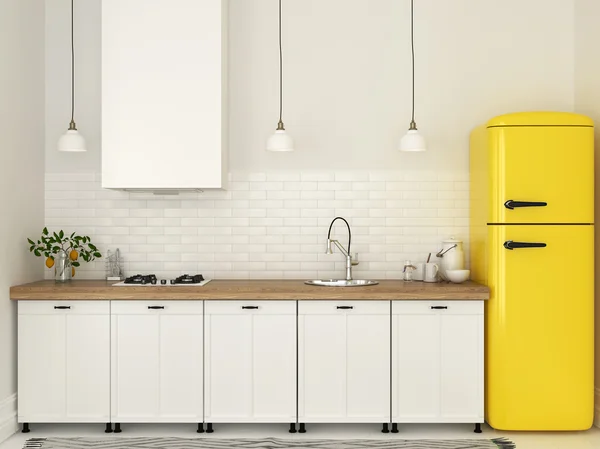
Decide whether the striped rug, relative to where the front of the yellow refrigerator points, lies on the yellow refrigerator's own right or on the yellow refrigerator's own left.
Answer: on the yellow refrigerator's own right

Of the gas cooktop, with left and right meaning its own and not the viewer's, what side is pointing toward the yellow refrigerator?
left

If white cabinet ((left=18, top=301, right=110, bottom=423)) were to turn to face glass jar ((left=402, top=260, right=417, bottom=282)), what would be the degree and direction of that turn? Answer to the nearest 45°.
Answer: approximately 90° to its left

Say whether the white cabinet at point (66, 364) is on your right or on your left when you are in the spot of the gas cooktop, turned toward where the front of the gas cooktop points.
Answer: on your right

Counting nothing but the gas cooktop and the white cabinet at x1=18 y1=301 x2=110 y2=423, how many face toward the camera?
2

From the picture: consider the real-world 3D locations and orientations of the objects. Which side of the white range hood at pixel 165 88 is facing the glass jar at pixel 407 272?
left

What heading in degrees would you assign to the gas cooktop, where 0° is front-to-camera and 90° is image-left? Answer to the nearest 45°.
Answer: approximately 0°

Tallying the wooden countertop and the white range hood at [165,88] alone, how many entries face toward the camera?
2

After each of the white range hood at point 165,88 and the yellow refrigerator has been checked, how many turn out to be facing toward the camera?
2

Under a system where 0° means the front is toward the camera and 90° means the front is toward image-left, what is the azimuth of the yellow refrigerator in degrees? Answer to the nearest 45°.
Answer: approximately 0°
